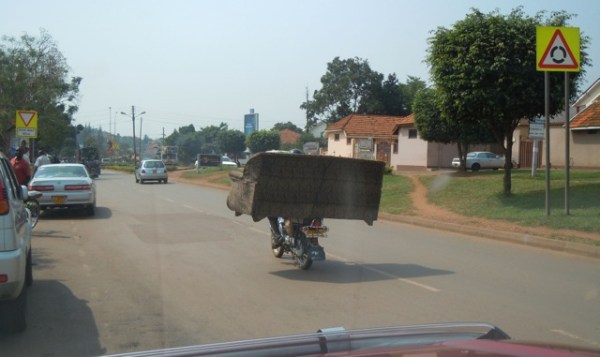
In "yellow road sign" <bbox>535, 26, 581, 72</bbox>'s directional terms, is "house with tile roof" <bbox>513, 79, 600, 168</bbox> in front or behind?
behind

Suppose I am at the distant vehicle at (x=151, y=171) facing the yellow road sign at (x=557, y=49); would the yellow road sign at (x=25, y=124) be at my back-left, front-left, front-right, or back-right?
front-right

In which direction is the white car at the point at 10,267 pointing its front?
away from the camera

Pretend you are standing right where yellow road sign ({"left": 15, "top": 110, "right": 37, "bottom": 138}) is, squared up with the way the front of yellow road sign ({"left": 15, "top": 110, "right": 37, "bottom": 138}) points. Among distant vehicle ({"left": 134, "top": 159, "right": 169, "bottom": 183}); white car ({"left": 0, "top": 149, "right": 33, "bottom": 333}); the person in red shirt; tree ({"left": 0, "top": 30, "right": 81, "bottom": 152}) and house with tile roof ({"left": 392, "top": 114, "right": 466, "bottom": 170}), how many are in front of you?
2

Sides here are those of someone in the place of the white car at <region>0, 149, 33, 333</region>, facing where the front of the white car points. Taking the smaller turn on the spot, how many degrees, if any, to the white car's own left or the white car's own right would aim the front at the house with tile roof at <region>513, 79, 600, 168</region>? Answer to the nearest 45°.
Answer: approximately 45° to the white car's own right

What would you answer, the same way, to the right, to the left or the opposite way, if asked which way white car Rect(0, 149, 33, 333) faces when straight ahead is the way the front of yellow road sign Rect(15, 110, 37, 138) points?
the opposite way

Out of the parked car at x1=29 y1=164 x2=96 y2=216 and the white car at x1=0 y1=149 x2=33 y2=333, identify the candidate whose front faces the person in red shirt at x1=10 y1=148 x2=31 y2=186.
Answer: the white car

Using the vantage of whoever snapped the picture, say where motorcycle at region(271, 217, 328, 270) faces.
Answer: facing away from the viewer and to the left of the viewer

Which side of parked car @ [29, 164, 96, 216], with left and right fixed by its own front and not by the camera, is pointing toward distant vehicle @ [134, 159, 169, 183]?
front

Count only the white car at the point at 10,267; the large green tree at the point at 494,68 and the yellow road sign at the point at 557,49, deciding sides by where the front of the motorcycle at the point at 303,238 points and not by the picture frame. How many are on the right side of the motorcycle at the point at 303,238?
2

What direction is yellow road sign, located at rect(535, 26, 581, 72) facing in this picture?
toward the camera

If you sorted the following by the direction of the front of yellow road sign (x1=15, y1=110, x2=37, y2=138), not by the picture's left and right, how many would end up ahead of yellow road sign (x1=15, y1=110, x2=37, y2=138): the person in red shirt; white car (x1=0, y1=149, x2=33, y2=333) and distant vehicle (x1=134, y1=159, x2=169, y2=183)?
2

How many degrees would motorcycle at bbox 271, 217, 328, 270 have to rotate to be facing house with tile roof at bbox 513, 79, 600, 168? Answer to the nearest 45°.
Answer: approximately 90° to its right

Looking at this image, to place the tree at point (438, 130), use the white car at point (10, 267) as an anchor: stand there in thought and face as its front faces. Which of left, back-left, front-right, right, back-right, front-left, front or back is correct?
front-right
